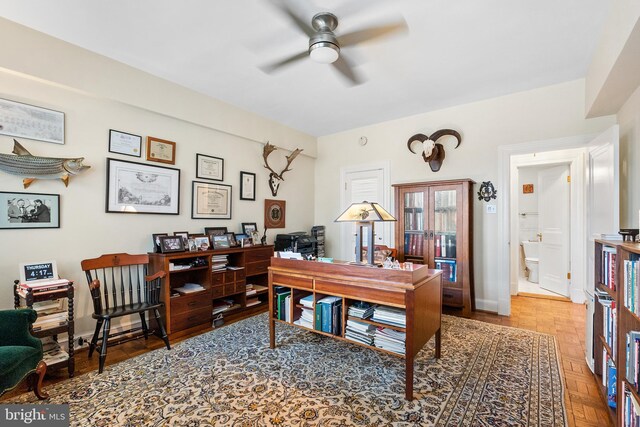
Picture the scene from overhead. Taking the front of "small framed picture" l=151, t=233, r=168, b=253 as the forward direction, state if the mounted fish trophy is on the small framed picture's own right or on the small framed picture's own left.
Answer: on the small framed picture's own right

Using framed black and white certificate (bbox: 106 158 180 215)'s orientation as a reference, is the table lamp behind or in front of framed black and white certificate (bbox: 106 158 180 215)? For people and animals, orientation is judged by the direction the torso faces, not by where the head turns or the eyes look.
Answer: in front

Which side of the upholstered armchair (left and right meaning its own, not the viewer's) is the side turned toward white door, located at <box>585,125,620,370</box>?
front

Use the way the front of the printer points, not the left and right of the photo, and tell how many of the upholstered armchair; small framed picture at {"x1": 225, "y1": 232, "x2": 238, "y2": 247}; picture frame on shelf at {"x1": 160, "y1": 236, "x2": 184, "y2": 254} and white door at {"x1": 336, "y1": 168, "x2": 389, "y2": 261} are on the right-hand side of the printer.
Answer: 3

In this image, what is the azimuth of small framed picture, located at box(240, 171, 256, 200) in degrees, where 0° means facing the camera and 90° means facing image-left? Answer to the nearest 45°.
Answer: approximately 315°

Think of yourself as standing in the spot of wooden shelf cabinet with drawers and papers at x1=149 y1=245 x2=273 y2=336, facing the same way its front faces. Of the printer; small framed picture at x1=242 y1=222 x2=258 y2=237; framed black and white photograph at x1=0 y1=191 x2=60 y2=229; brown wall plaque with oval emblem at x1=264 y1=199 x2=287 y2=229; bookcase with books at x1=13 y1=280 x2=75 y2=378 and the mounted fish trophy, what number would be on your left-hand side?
3

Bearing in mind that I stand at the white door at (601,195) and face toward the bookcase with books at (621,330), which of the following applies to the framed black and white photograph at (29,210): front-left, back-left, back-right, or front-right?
front-right

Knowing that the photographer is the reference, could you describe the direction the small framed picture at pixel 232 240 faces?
facing the viewer and to the right of the viewer
